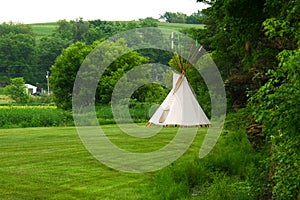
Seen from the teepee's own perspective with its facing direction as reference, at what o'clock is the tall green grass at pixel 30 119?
The tall green grass is roughly at 2 o'clock from the teepee.

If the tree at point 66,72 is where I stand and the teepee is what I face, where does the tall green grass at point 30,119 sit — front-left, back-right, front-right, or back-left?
front-right

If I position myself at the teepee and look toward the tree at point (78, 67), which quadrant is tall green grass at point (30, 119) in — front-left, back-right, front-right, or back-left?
front-left

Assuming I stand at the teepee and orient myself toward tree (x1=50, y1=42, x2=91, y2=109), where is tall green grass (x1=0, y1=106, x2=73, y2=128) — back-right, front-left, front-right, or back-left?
front-left

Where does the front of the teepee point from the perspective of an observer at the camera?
facing the viewer and to the left of the viewer

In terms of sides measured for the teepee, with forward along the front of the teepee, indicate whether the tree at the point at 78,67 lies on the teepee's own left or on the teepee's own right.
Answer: on the teepee's own right
